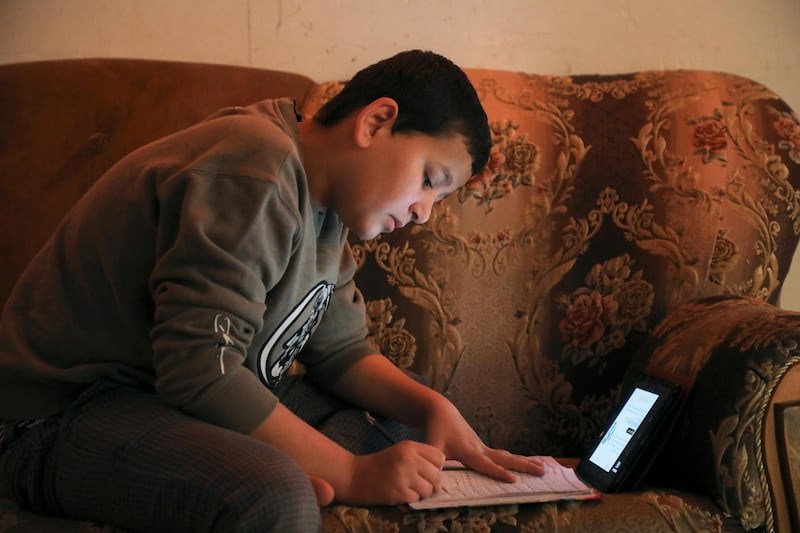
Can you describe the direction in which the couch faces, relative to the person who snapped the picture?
facing the viewer

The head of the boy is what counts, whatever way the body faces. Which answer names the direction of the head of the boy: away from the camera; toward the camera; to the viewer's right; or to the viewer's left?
to the viewer's right

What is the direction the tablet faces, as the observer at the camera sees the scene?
facing the viewer and to the left of the viewer
